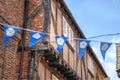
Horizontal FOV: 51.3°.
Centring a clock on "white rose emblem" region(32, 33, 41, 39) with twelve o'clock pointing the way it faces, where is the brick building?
The brick building is roughly at 6 o'clock from the white rose emblem.

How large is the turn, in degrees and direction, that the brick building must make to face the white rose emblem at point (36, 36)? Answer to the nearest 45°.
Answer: approximately 45° to its right

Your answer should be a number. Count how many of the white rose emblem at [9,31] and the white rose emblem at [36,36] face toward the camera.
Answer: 2

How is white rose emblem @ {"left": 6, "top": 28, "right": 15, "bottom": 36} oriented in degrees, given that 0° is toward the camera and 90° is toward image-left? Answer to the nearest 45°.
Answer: approximately 0°

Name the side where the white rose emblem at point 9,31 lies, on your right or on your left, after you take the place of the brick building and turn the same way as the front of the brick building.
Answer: on your right

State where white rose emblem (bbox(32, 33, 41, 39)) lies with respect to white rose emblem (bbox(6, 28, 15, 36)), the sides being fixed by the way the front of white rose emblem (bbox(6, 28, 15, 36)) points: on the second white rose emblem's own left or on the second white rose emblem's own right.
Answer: on the second white rose emblem's own left

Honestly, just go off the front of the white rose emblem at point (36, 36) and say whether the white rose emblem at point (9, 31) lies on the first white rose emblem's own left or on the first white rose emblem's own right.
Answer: on the first white rose emblem's own right
